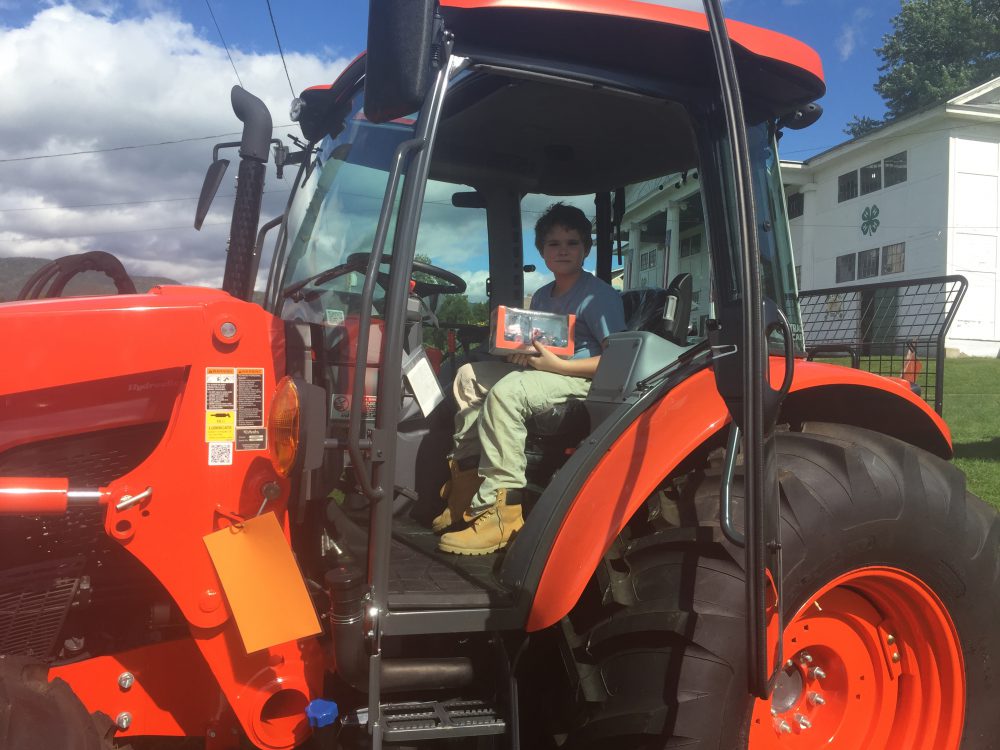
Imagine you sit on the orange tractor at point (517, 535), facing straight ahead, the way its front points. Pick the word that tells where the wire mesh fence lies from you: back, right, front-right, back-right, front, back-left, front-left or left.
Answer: back

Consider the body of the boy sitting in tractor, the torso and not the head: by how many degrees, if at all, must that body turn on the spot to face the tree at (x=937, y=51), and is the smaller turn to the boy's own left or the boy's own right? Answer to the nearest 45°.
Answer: approximately 180°

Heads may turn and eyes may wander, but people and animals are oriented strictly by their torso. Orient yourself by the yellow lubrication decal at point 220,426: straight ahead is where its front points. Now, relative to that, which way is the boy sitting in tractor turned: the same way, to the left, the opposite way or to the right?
to the right

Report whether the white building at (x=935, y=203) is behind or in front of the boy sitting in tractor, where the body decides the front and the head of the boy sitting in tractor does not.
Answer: behind
